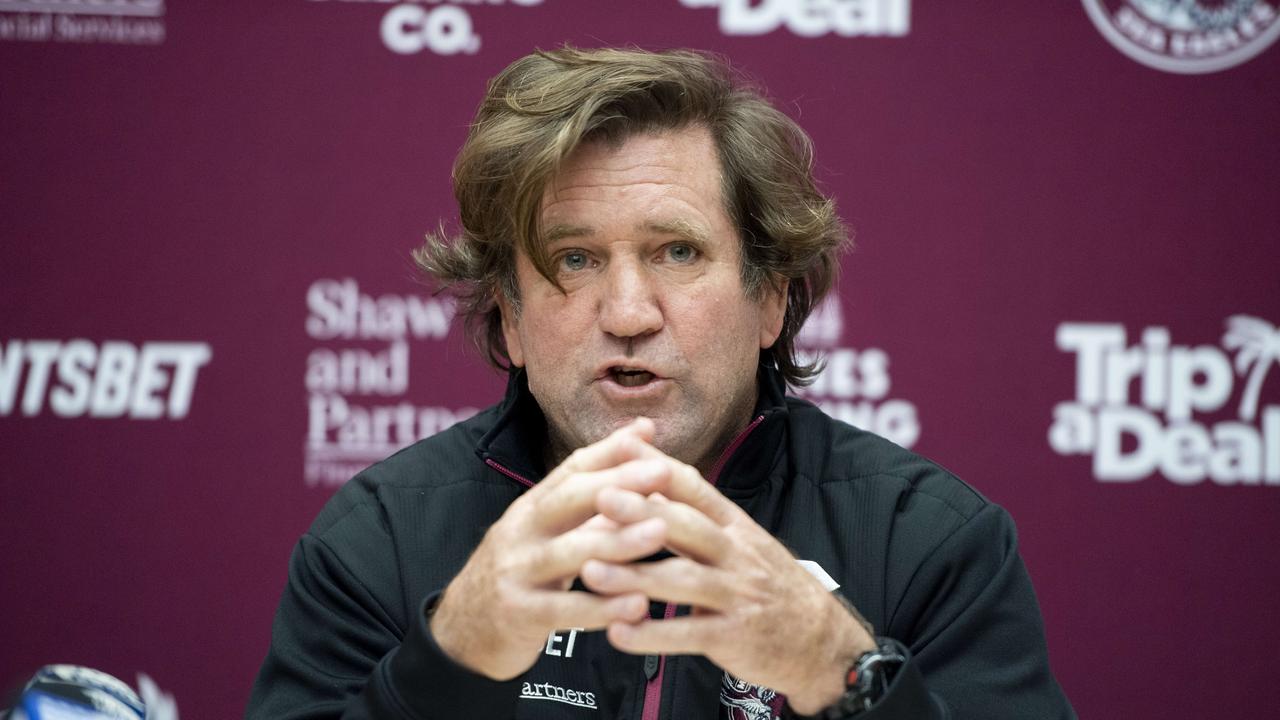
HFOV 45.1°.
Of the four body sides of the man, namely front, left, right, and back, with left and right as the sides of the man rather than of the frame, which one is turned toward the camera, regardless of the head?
front

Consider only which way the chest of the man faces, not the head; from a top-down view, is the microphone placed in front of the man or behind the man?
in front

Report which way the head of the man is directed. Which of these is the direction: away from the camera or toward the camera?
toward the camera
